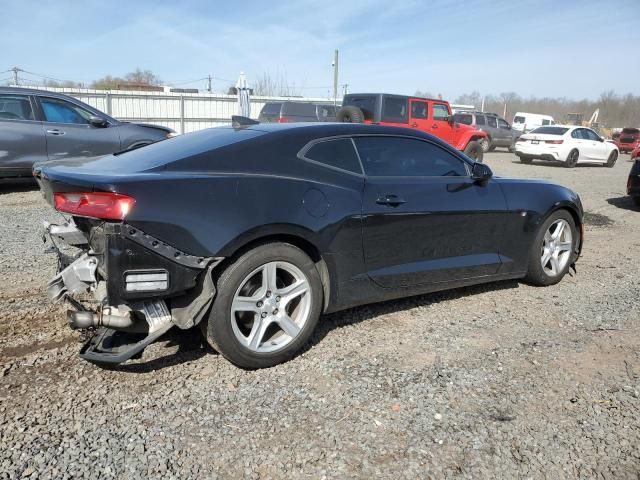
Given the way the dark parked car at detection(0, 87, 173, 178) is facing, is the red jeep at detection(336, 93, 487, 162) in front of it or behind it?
in front

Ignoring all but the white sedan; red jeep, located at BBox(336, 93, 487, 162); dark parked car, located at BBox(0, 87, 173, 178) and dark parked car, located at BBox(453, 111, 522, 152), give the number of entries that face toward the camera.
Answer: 0

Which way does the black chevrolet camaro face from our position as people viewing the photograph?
facing away from the viewer and to the right of the viewer

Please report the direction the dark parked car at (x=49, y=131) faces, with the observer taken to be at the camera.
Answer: facing to the right of the viewer

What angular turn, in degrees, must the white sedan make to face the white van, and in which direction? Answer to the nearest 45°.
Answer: approximately 45° to its left

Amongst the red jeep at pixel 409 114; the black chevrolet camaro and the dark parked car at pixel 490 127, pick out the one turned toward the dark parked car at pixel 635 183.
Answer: the black chevrolet camaro

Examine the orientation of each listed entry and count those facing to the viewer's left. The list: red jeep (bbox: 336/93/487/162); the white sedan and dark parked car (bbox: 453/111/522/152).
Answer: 0

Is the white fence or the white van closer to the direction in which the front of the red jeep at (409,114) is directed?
the white van

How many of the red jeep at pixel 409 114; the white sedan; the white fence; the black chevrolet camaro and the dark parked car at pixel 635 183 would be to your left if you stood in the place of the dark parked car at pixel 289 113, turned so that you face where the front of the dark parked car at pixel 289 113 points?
1

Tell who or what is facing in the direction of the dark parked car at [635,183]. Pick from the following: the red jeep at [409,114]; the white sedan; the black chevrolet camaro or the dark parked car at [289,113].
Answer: the black chevrolet camaro

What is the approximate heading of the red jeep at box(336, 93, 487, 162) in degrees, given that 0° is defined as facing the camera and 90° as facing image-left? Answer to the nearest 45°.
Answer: approximately 225°

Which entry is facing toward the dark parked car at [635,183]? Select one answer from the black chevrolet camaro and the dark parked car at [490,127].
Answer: the black chevrolet camaro

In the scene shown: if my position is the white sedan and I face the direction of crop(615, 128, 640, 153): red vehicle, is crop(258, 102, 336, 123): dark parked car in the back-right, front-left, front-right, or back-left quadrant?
back-left

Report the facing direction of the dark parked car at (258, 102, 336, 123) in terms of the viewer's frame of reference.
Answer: facing away from the viewer and to the right of the viewer

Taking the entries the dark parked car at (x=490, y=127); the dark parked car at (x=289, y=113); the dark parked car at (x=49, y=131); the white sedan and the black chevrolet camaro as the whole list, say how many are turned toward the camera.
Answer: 0
